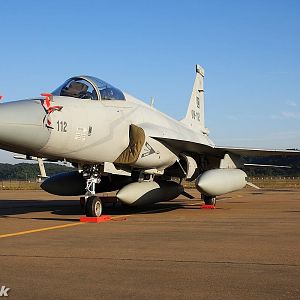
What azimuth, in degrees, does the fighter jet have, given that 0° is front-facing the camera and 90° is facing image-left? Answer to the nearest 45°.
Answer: approximately 45°
